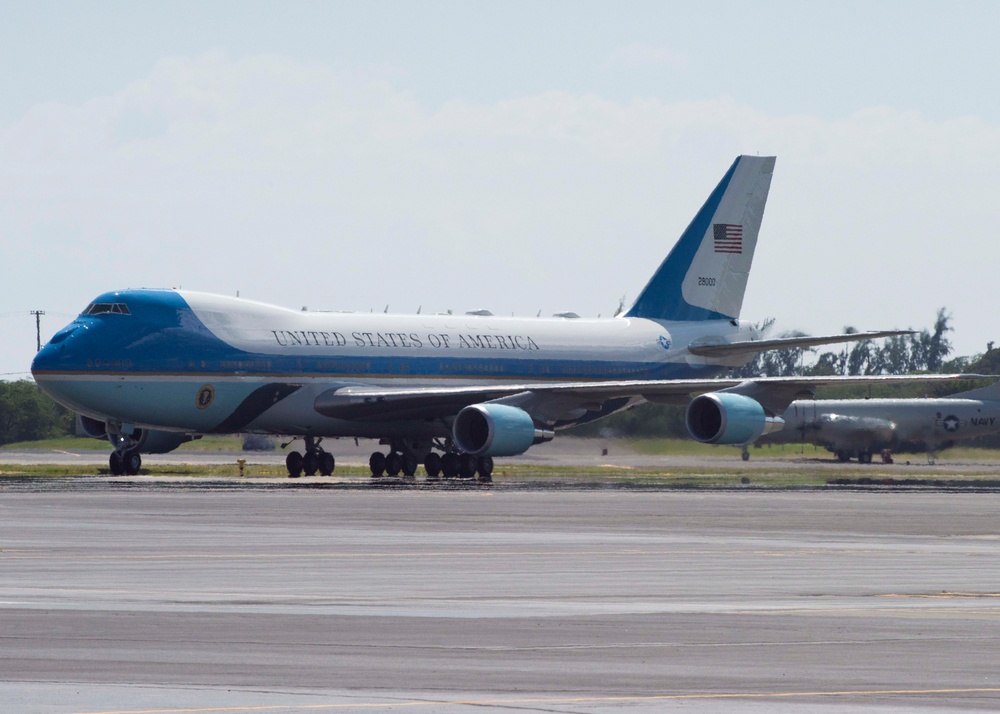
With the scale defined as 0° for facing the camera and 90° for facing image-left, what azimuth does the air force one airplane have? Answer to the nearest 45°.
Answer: approximately 45°
